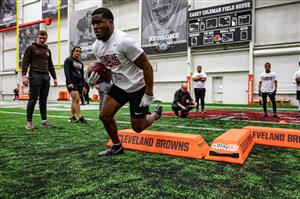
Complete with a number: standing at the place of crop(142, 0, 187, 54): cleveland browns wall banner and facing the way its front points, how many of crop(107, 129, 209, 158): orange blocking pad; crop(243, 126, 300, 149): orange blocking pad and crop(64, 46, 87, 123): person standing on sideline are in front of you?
3

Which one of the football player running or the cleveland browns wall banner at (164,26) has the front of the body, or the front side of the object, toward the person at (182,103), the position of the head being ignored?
the cleveland browns wall banner

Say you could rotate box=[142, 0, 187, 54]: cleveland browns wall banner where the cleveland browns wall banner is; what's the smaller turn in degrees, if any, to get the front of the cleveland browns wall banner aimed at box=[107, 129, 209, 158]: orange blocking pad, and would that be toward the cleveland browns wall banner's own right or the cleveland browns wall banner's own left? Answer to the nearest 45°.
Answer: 0° — it already faces it

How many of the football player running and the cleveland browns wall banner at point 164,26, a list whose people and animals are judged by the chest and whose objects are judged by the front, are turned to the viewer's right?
0

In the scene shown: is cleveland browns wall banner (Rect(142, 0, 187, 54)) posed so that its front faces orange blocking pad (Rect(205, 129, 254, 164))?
yes

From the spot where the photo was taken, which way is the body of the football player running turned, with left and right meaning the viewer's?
facing the viewer and to the left of the viewer

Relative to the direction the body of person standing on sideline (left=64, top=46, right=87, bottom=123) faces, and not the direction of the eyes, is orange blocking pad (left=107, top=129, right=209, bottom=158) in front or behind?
in front

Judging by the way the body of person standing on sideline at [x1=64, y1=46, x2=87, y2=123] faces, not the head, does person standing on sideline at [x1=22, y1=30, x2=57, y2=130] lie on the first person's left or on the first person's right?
on the first person's right

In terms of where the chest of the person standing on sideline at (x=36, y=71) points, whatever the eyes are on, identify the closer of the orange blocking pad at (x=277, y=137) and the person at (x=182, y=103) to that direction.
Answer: the orange blocking pad

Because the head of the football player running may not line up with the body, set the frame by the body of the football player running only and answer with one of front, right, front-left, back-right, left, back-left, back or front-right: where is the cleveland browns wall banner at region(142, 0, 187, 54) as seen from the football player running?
back-right

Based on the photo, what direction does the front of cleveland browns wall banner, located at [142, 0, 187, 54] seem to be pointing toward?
toward the camera

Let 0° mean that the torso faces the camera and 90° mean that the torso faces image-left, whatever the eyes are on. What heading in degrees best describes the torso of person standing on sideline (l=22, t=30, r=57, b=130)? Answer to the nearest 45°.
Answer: approximately 315°

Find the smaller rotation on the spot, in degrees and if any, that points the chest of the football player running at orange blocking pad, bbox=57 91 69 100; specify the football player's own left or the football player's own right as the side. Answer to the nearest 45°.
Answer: approximately 135° to the football player's own right

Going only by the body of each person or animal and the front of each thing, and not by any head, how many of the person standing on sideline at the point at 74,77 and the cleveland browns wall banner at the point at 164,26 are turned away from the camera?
0
